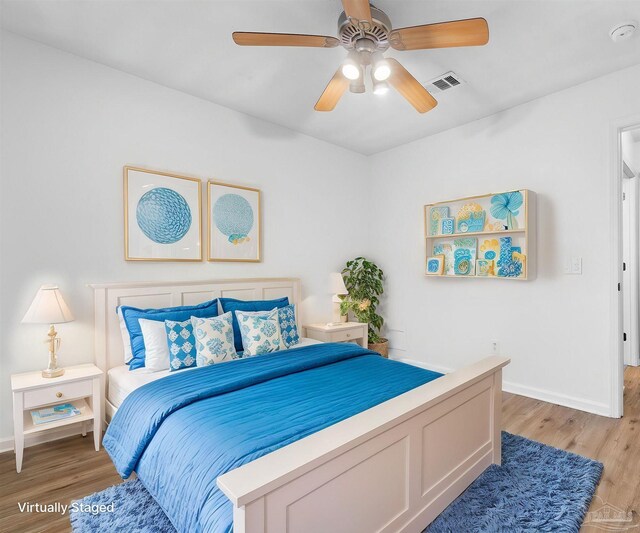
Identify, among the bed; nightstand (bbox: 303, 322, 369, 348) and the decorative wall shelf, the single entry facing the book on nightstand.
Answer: the decorative wall shelf

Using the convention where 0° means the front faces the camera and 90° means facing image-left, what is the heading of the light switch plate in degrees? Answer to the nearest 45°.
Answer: approximately 0°

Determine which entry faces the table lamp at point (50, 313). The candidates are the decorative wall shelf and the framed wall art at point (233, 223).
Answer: the decorative wall shelf

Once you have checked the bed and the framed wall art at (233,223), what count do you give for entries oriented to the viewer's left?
0

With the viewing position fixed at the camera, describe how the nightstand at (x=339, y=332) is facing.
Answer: facing the viewer and to the right of the viewer

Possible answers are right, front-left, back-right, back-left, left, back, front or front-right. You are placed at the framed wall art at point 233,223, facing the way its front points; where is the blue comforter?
front-right

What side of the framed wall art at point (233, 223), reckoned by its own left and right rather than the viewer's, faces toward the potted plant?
left

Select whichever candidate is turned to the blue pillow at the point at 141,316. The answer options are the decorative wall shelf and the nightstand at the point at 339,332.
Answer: the decorative wall shelf

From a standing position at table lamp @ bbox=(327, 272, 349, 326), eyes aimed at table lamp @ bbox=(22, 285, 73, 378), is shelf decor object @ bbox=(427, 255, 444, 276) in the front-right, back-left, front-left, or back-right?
back-left

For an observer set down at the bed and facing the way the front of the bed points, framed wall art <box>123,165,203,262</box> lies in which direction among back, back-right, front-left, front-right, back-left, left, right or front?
back

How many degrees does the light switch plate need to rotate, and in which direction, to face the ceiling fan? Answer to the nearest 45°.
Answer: approximately 45° to its right

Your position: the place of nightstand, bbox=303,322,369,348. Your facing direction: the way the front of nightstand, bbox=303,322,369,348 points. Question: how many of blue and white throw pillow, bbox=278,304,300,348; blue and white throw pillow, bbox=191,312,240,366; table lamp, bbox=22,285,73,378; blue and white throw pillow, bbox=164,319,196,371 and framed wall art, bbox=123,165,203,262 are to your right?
5

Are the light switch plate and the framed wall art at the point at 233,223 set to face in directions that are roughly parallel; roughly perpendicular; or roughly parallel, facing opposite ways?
roughly perpendicular

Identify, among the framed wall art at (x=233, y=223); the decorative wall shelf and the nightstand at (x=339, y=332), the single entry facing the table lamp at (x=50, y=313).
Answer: the decorative wall shelf
